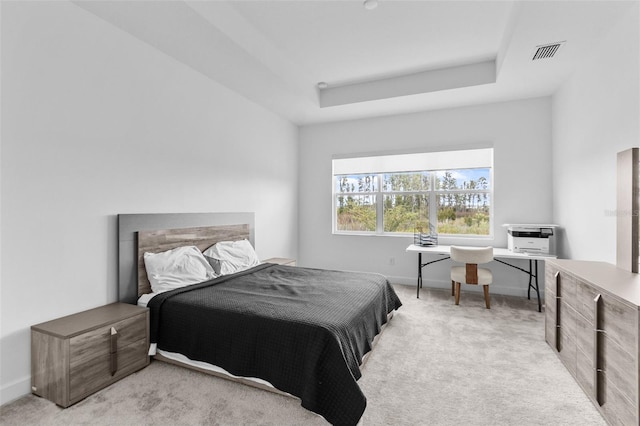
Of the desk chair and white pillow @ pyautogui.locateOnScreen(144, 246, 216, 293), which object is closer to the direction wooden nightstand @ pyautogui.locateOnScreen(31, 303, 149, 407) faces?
the desk chair

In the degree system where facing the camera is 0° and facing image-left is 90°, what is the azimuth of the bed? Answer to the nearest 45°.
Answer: approximately 315°

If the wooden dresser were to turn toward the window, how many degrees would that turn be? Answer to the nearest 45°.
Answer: approximately 90° to its right

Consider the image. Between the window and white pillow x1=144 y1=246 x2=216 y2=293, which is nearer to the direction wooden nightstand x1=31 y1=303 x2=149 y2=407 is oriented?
the window

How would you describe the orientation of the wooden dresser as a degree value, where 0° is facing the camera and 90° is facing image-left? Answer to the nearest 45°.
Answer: approximately 45°

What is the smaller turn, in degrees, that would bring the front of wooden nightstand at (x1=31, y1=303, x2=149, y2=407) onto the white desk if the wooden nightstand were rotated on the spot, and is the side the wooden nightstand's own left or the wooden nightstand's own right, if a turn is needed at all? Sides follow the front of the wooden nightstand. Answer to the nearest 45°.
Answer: approximately 45° to the wooden nightstand's own left

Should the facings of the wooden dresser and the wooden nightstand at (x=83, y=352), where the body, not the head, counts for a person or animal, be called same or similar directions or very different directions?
very different directions

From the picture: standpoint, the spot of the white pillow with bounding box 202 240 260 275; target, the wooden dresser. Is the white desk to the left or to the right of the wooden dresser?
left

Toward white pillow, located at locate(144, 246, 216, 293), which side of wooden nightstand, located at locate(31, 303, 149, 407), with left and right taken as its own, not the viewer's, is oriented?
left

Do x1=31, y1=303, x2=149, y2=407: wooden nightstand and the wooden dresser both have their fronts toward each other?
yes

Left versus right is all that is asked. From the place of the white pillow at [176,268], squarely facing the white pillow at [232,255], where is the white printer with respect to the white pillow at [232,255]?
right
